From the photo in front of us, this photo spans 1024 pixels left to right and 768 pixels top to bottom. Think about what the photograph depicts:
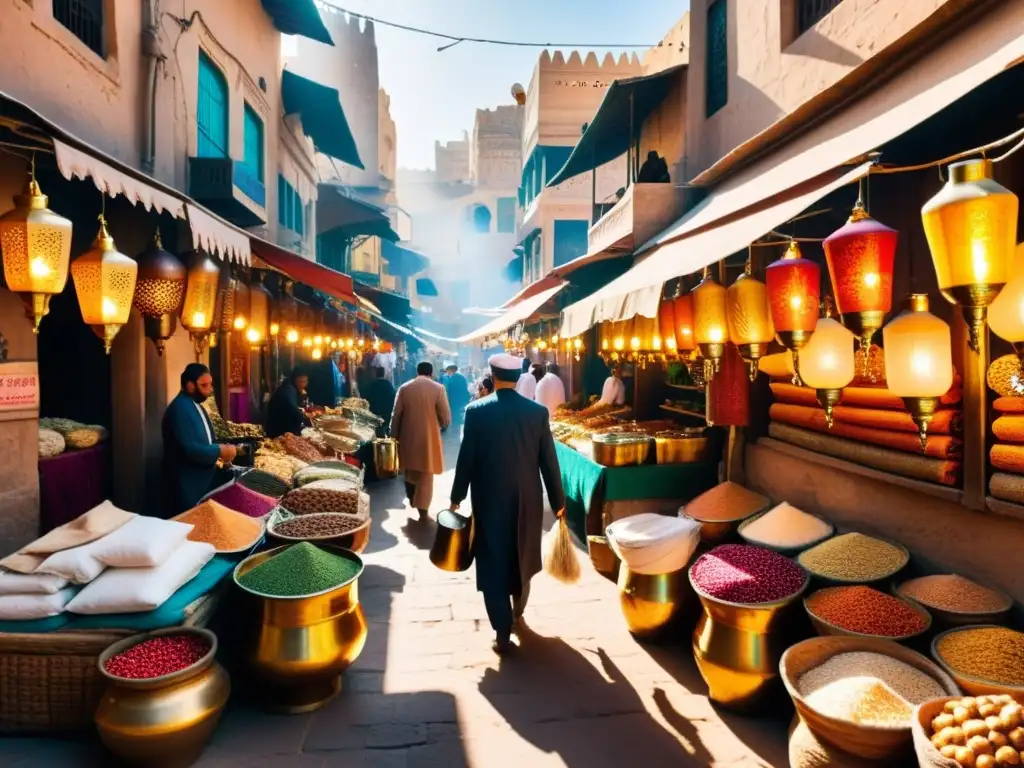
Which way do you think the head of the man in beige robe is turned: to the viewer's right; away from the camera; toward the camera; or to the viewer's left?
away from the camera

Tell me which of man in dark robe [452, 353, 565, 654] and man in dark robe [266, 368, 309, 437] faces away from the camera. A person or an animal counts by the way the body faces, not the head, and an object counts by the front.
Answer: man in dark robe [452, 353, 565, 654]

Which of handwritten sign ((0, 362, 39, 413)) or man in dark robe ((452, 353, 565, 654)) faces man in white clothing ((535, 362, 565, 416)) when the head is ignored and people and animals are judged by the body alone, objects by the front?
the man in dark robe

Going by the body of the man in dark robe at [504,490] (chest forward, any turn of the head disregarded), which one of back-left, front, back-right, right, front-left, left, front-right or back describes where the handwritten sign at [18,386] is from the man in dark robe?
left

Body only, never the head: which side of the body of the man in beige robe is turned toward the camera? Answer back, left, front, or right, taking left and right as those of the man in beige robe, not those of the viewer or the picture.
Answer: back

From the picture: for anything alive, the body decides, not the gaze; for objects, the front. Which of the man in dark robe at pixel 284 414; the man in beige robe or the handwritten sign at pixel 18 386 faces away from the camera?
the man in beige robe

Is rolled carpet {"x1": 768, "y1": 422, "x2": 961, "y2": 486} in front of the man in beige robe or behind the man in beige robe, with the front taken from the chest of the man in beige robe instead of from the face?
behind

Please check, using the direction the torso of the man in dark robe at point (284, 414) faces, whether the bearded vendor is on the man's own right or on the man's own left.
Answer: on the man's own right

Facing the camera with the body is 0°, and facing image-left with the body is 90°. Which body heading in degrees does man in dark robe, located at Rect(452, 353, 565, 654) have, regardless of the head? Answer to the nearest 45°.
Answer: approximately 180°
